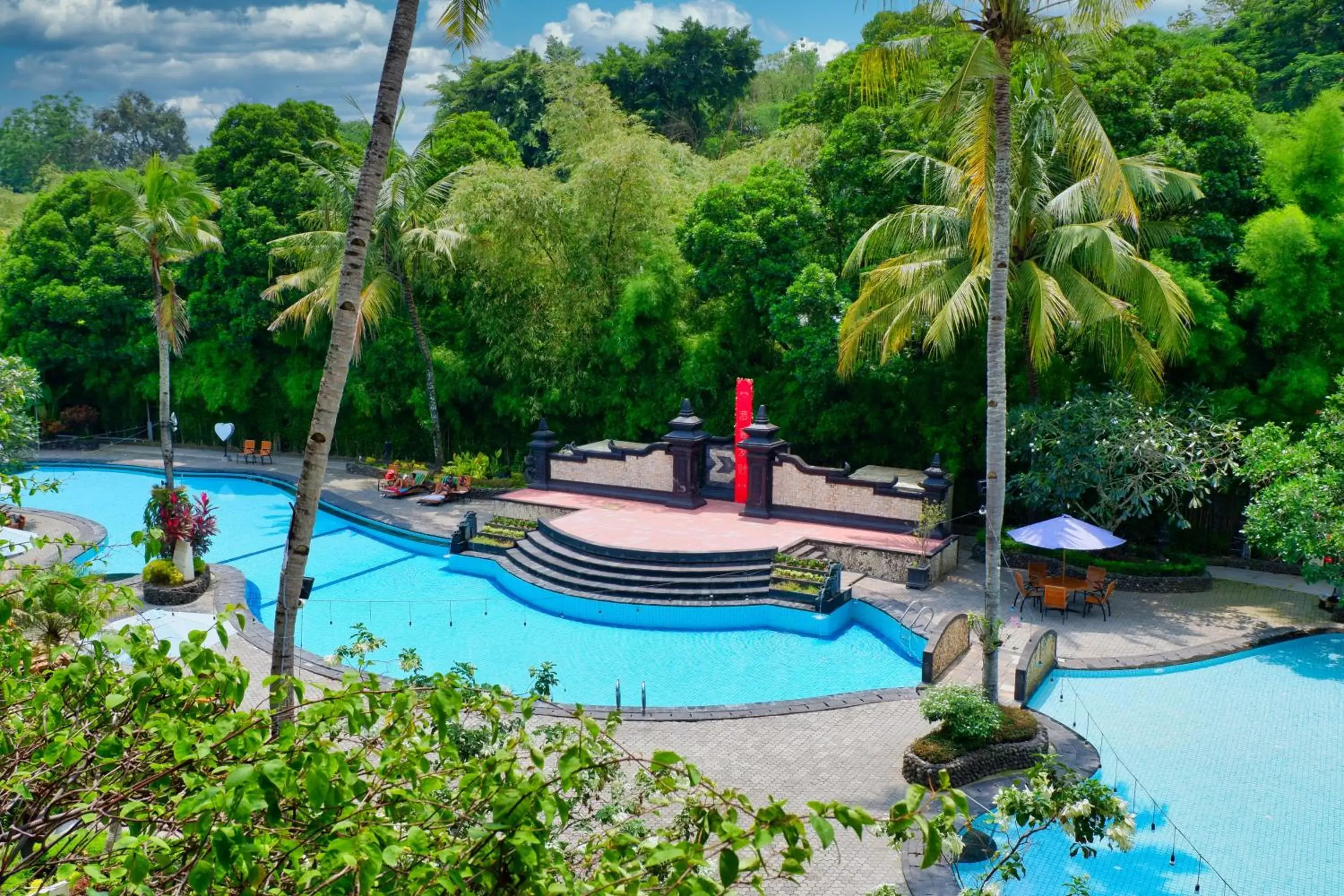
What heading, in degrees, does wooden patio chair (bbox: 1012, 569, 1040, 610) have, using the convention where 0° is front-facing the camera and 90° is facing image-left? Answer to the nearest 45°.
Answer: approximately 270°

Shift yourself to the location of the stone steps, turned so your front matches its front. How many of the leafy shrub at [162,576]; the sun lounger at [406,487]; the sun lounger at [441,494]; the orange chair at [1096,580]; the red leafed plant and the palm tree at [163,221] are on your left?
1

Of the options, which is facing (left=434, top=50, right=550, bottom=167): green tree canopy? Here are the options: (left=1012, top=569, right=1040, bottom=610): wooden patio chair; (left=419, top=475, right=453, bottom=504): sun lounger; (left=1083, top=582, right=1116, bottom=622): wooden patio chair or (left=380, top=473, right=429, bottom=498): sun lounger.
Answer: (left=1083, top=582, right=1116, bottom=622): wooden patio chair

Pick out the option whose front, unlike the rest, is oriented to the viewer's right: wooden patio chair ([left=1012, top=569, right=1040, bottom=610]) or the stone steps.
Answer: the wooden patio chair

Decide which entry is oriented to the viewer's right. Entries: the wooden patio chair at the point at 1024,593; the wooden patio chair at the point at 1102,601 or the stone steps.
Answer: the wooden patio chair at the point at 1024,593

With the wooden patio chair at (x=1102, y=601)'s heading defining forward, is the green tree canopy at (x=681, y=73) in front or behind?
in front

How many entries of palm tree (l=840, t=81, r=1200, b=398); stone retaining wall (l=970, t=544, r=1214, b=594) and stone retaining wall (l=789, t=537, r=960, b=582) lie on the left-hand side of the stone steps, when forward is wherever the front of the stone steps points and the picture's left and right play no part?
3

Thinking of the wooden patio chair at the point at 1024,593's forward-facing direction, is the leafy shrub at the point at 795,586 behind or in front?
behind

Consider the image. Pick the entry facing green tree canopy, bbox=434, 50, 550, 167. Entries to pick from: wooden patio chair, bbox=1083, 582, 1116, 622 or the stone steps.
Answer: the wooden patio chair
